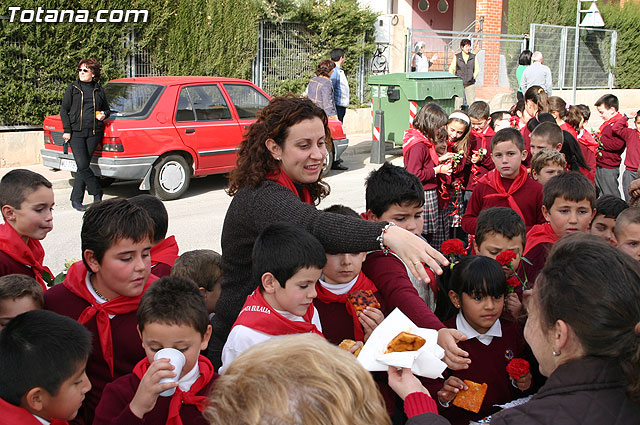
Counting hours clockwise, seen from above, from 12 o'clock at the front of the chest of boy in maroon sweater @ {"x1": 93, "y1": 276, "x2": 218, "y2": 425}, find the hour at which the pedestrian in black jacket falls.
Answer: The pedestrian in black jacket is roughly at 6 o'clock from the boy in maroon sweater.

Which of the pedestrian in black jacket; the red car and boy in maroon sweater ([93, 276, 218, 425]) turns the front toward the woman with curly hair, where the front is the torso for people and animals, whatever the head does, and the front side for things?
the pedestrian in black jacket

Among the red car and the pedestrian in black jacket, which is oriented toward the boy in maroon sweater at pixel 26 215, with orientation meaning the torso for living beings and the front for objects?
the pedestrian in black jacket

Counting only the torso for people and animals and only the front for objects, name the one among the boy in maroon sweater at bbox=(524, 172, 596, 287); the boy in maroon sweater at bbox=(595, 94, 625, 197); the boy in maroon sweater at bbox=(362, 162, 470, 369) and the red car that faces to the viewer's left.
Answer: the boy in maroon sweater at bbox=(595, 94, 625, 197)

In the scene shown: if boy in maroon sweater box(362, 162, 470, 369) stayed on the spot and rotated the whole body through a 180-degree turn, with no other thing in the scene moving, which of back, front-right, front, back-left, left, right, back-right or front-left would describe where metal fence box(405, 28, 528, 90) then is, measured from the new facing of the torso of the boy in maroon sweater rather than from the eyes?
front-right

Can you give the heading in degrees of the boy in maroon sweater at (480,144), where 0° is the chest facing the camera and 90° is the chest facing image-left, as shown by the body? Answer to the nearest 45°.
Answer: approximately 45°

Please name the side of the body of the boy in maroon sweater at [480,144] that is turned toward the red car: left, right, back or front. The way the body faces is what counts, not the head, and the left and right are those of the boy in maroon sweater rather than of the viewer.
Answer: right
